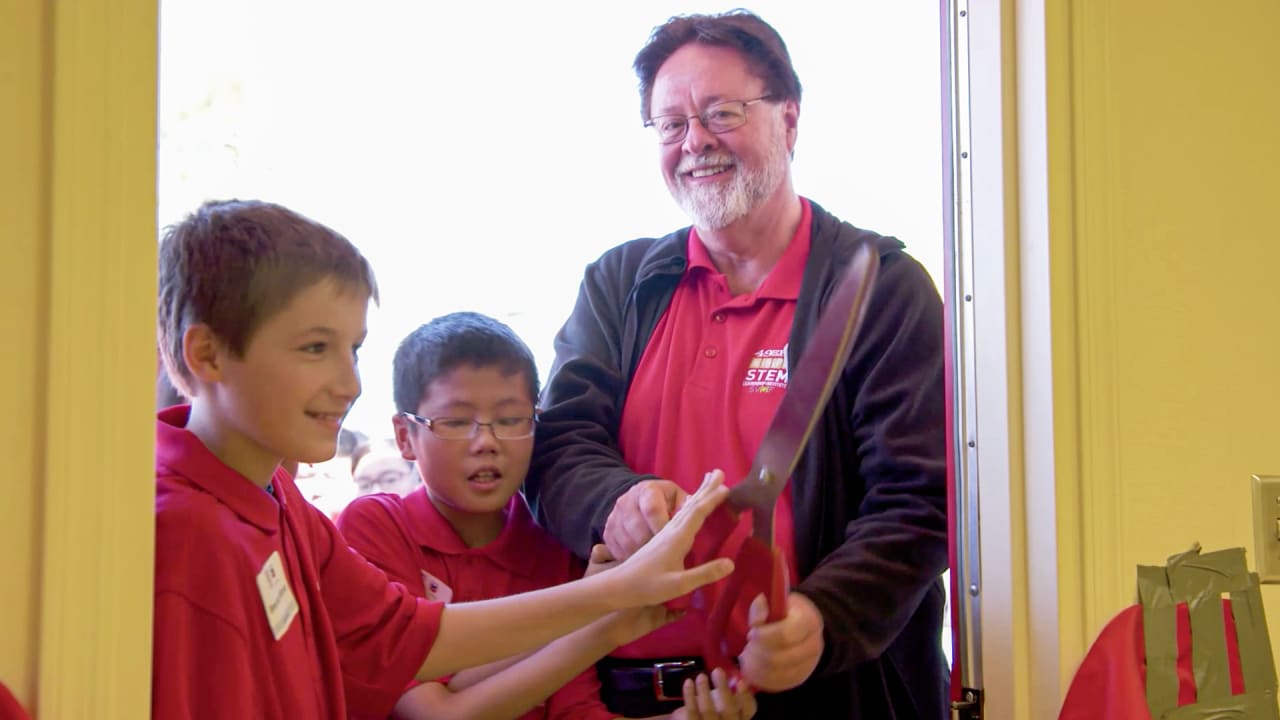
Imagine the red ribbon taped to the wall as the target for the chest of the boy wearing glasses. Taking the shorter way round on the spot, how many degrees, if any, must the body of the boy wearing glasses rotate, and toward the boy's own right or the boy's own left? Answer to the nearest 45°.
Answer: approximately 45° to the boy's own left

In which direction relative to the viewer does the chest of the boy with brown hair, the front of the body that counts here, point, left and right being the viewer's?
facing the viewer and to the right of the viewer

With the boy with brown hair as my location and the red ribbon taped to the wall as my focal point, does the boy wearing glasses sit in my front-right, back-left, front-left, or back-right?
front-left

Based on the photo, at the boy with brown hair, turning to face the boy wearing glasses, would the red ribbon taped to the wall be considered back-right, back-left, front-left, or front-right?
front-right

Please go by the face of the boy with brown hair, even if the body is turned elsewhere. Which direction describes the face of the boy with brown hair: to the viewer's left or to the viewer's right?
to the viewer's right

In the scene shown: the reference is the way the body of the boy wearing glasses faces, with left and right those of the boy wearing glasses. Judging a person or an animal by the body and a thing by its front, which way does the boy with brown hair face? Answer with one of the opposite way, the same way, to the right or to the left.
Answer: the same way

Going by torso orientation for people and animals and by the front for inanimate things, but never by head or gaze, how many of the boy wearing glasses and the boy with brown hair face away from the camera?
0
